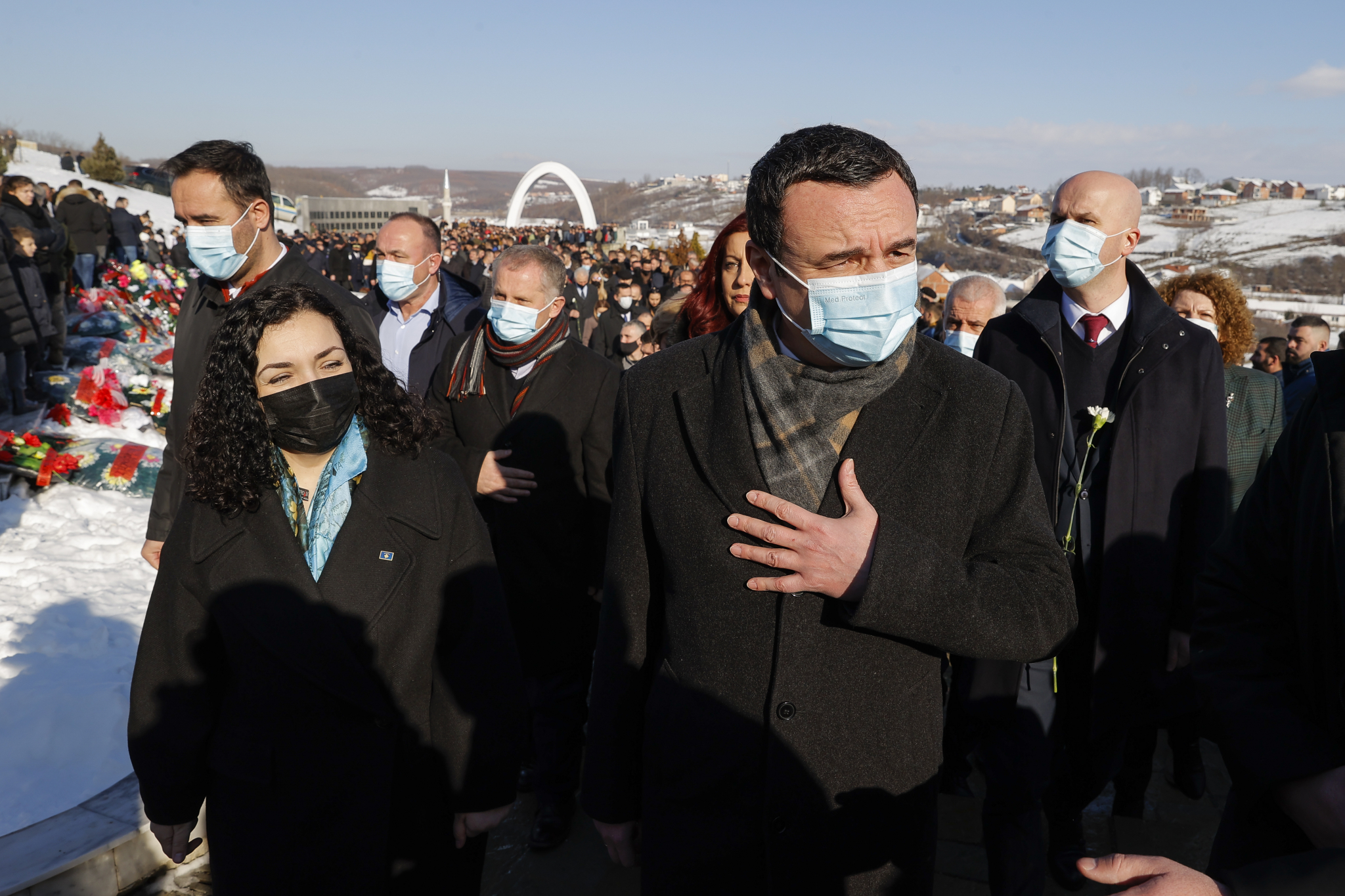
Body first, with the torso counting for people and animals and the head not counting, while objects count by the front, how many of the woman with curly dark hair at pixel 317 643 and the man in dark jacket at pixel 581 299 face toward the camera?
2

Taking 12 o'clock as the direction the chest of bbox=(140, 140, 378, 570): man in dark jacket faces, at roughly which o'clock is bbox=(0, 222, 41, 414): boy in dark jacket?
bbox=(0, 222, 41, 414): boy in dark jacket is roughly at 4 o'clock from bbox=(140, 140, 378, 570): man in dark jacket.

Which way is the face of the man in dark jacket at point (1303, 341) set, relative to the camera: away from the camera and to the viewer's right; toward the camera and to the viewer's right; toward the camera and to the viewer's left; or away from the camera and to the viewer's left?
toward the camera and to the viewer's left

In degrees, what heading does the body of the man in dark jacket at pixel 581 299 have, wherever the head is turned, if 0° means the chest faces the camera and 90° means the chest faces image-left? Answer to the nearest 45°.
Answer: approximately 0°

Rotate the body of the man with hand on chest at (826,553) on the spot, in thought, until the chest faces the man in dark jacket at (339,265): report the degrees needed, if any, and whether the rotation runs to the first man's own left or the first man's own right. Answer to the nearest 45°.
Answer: approximately 135° to the first man's own right

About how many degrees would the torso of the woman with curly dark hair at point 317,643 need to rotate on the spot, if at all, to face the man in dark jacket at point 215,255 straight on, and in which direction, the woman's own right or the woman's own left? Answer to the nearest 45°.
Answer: approximately 180°

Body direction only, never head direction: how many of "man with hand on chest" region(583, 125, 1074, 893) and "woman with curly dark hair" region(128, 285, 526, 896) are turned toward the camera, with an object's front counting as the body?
2

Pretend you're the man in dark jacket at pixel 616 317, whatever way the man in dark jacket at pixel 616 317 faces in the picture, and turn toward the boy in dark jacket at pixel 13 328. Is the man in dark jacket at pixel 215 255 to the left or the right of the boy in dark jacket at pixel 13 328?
left

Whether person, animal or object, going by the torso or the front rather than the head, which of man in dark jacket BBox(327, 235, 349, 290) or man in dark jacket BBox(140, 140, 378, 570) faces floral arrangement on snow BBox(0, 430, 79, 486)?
man in dark jacket BBox(327, 235, 349, 290)

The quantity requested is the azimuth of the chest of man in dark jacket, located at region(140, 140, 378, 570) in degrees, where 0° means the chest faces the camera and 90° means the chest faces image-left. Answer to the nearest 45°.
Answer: approximately 45°
